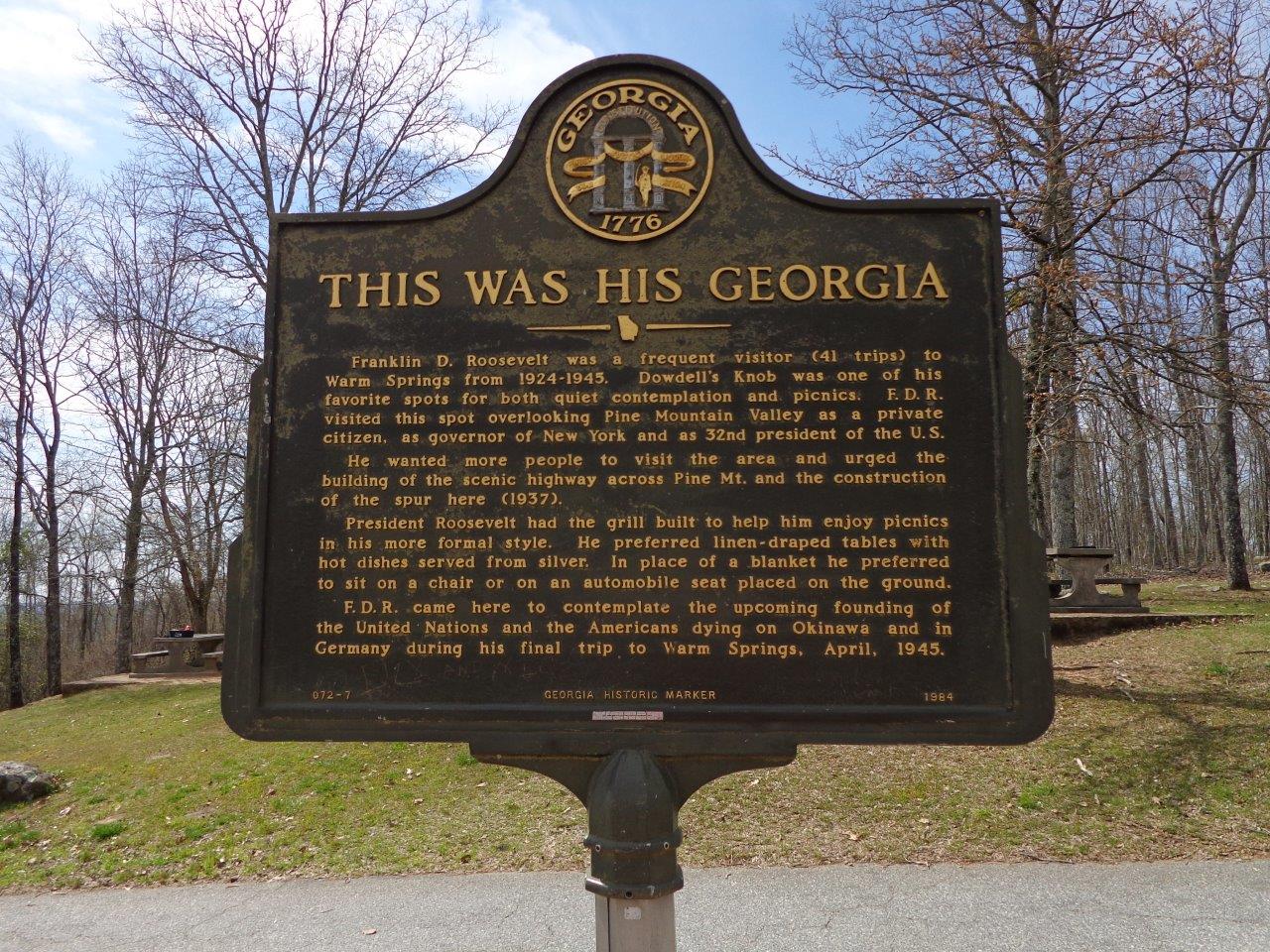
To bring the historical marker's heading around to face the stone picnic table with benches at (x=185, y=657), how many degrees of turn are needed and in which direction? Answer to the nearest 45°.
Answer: approximately 135° to its right

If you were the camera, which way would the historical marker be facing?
facing the viewer

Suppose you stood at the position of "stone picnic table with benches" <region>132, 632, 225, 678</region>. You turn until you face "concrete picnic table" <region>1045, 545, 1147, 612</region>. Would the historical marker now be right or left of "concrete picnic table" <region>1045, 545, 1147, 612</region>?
right

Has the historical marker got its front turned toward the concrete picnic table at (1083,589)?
no
